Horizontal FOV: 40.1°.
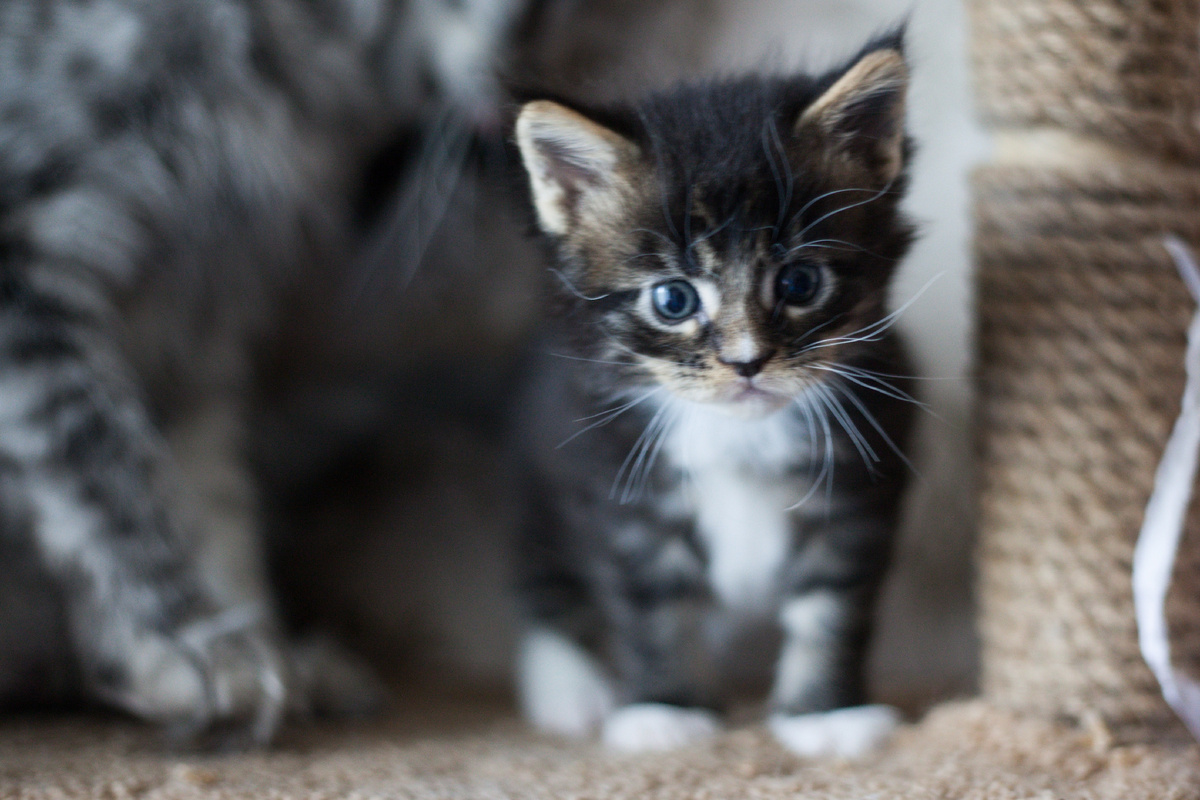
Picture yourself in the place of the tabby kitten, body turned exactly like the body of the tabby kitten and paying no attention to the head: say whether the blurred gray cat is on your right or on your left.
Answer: on your right

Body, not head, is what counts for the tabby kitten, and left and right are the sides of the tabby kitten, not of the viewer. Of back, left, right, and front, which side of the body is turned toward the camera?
front
